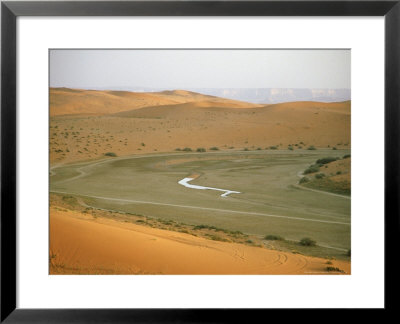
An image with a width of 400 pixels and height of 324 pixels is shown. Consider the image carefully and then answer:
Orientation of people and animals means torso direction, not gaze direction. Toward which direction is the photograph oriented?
toward the camera
